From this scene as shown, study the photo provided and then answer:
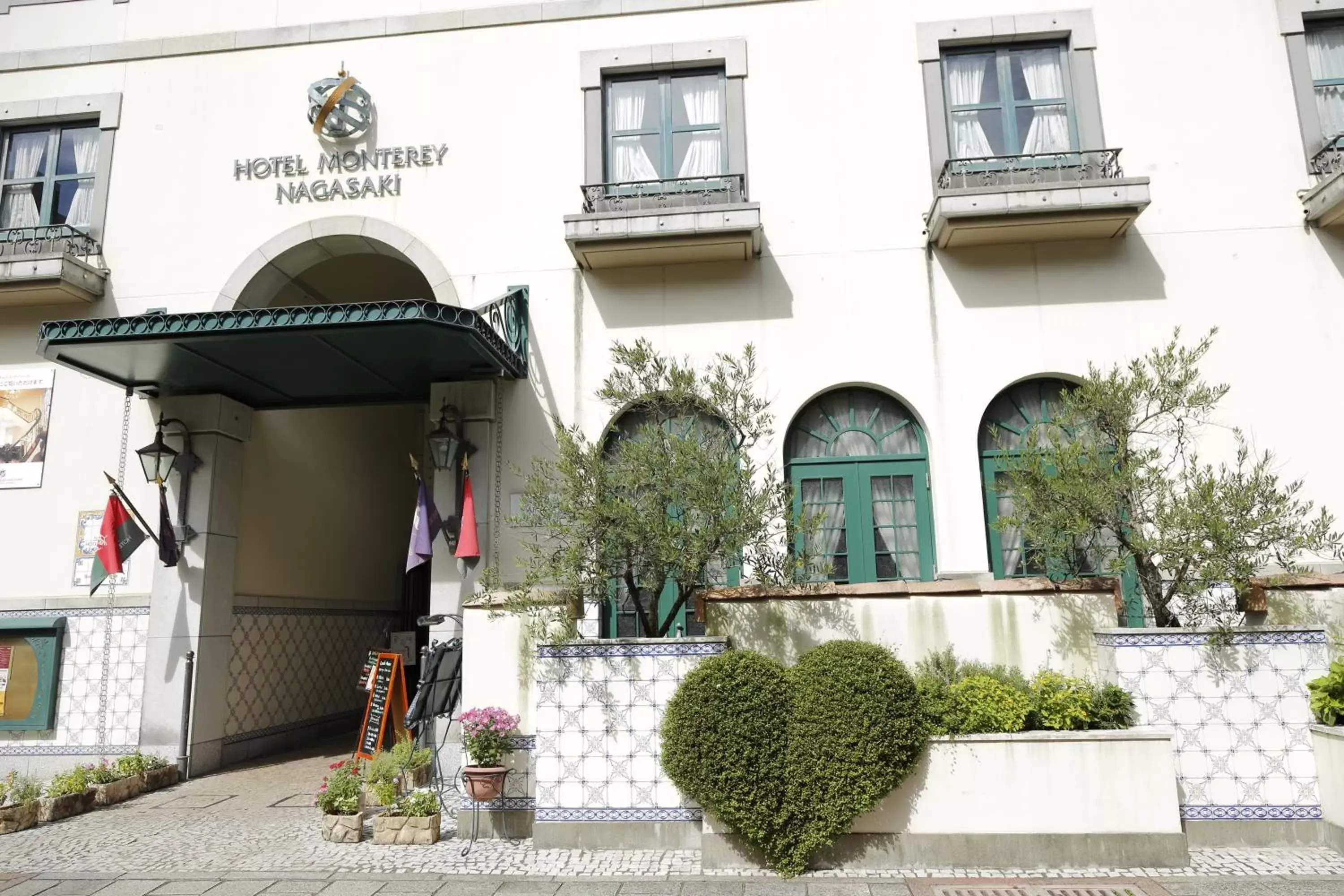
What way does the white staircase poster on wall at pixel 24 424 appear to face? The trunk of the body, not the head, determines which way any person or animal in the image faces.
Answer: toward the camera

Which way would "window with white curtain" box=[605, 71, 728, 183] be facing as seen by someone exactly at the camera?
facing the viewer

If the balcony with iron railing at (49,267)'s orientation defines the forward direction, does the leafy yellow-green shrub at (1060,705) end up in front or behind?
in front

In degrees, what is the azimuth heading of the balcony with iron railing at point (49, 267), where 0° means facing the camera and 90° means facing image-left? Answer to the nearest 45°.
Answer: approximately 0°

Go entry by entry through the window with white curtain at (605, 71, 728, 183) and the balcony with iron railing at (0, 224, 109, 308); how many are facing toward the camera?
2

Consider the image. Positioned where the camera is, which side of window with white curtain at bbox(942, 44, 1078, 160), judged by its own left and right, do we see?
front
